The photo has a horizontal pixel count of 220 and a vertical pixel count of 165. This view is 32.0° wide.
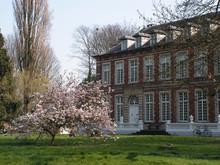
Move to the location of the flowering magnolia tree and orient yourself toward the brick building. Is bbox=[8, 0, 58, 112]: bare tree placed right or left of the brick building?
left

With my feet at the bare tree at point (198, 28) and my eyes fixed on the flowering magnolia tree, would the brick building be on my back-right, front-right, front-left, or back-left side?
front-right

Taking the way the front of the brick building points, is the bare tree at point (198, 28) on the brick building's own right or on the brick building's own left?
on the brick building's own left

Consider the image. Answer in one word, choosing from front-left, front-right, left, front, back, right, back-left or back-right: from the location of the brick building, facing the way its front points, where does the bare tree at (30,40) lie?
front-right
